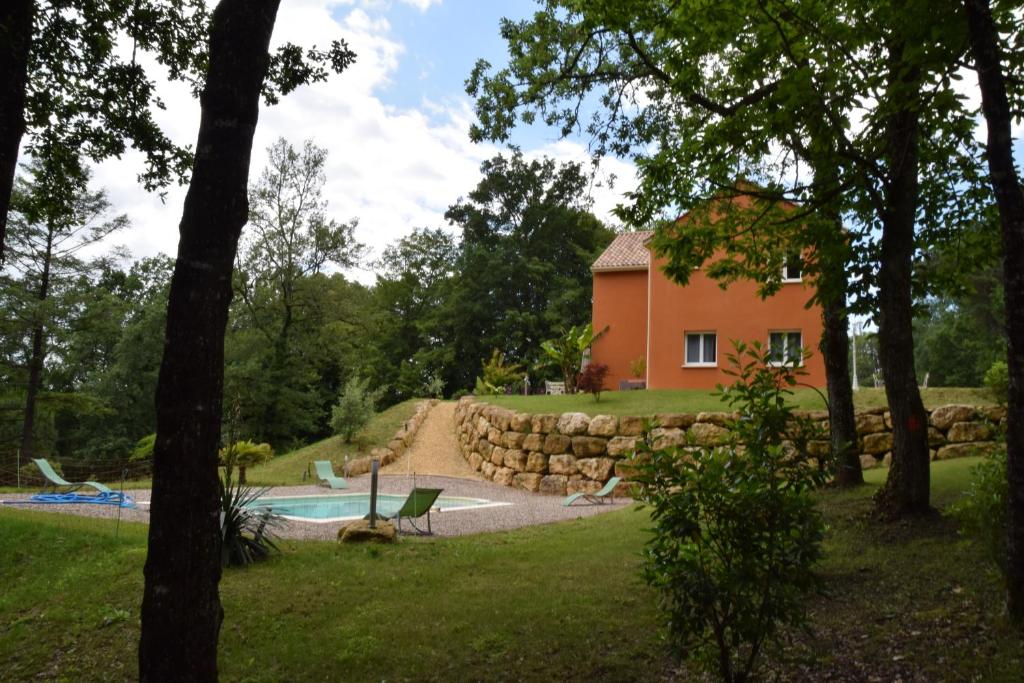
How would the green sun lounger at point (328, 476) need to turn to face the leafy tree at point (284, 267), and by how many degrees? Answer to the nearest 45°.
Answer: approximately 135° to its left

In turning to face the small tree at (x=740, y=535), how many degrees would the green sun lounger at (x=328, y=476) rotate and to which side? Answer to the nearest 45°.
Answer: approximately 45° to its right

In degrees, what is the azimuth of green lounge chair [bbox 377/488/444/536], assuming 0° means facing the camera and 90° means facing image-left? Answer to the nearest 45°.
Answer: approximately 135°

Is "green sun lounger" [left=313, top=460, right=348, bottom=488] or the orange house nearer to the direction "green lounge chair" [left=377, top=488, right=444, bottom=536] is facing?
the green sun lounger

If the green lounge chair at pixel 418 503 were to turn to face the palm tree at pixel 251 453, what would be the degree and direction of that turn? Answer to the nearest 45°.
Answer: approximately 45° to its right

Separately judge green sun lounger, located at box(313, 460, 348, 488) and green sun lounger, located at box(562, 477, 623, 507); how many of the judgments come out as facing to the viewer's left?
1

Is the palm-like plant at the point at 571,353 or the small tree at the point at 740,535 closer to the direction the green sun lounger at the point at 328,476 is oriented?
the small tree

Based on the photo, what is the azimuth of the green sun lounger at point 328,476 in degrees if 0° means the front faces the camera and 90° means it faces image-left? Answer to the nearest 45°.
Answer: approximately 315°

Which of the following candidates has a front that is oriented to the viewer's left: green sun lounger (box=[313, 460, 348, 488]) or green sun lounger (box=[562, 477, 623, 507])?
green sun lounger (box=[562, 477, 623, 507])

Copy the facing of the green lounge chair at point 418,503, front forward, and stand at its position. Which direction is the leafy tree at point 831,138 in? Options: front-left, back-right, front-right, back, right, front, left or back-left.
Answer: back

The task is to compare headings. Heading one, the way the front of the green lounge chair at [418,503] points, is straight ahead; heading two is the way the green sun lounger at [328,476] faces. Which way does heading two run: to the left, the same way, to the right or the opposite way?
the opposite way

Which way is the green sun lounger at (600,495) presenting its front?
to the viewer's left

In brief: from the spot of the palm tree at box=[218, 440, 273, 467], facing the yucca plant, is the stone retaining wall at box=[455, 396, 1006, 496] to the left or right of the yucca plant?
left
